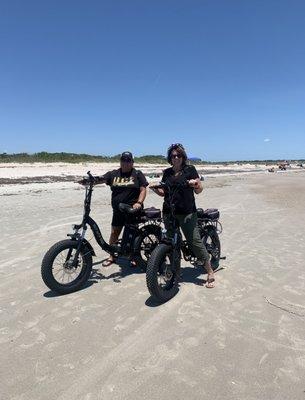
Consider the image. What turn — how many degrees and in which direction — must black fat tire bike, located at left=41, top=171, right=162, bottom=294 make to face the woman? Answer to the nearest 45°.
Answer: approximately 135° to its left

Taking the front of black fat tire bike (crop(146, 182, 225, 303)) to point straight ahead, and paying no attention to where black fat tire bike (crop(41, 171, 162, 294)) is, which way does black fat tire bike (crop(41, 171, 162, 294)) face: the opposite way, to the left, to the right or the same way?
the same way

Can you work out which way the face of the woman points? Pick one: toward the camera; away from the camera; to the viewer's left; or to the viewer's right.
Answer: toward the camera

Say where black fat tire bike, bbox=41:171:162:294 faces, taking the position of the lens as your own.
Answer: facing the viewer and to the left of the viewer

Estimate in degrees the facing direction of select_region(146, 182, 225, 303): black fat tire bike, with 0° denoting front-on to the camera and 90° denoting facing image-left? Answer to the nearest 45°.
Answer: approximately 45°

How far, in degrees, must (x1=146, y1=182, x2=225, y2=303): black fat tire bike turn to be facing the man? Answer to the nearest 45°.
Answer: approximately 90° to its right

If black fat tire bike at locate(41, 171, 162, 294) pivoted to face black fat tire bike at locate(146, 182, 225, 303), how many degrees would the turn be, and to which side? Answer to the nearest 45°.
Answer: approximately 90° to its left

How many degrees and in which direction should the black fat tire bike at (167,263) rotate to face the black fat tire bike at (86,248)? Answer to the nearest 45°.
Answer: approximately 45° to its right

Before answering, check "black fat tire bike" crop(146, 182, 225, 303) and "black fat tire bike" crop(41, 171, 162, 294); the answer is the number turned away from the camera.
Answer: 0
